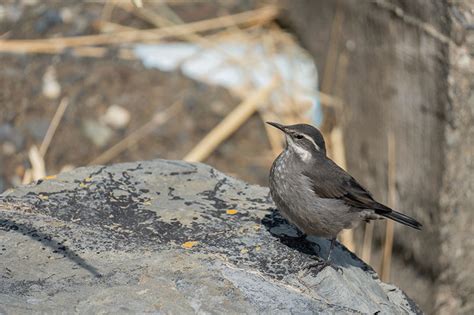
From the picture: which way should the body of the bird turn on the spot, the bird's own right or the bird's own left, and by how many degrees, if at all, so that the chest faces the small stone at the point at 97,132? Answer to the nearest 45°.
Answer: approximately 45° to the bird's own right

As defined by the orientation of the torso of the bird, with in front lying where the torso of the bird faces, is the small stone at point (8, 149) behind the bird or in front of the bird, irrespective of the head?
in front

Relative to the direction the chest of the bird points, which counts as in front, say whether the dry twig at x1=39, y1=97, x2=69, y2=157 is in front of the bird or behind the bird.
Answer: in front

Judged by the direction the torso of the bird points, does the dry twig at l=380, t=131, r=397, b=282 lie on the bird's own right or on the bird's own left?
on the bird's own right

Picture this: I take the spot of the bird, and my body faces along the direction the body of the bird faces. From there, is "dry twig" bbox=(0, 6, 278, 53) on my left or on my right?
on my right

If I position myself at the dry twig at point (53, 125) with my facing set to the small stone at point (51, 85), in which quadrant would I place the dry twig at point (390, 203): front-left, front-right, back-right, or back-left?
back-right

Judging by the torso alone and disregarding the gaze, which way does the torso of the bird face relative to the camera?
to the viewer's left

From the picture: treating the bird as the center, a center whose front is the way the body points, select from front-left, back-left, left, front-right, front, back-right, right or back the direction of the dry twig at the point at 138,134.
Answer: front-right
